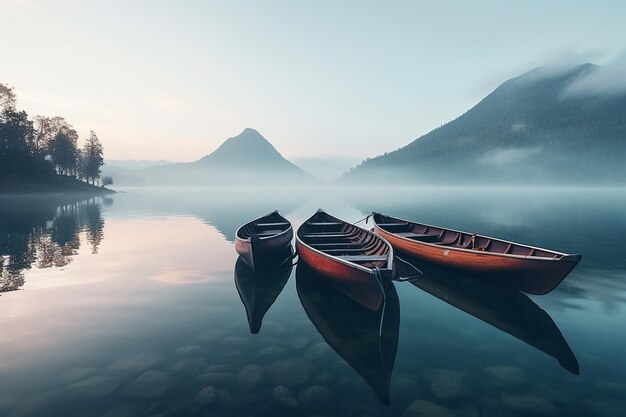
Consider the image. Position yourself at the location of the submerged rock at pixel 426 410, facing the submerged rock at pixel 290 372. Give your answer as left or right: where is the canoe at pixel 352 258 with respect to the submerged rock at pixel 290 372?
right

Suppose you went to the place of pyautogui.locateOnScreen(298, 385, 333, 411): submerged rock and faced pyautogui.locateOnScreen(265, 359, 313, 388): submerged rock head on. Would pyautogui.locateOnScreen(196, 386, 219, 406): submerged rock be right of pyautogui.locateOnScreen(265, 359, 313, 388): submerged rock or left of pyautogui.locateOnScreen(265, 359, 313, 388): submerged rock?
left
